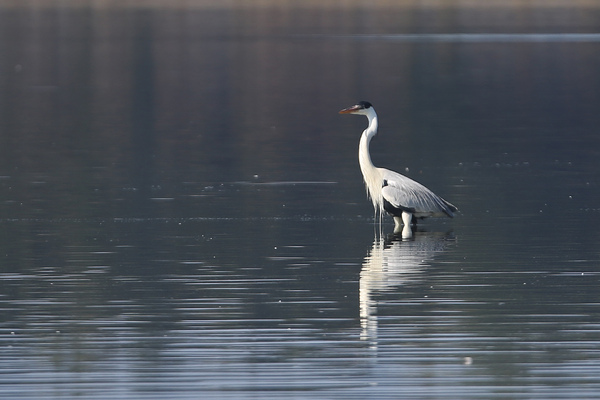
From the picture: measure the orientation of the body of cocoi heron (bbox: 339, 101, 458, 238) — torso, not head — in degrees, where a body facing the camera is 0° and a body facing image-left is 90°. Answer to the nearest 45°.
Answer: approximately 90°
